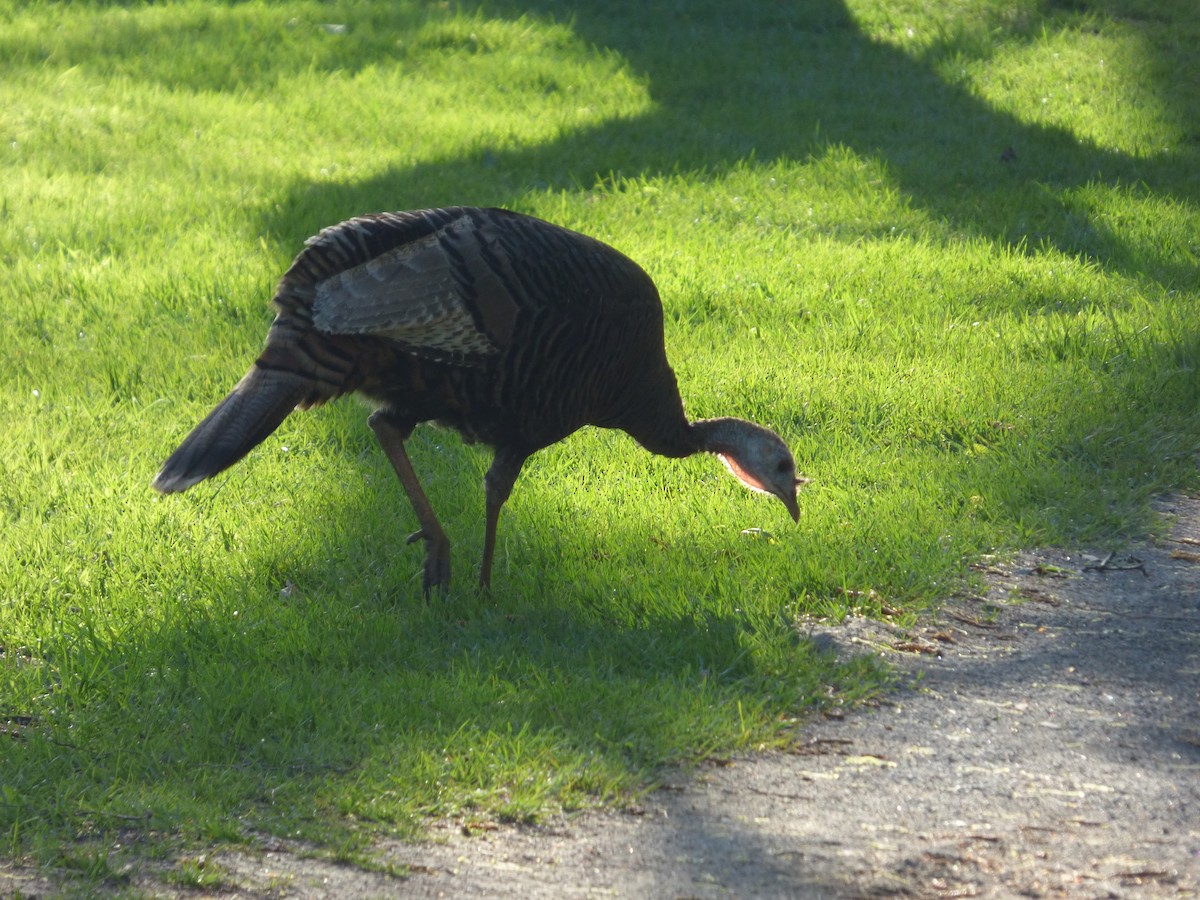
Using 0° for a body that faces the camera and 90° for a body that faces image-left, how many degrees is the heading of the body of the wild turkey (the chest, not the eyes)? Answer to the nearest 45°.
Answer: approximately 270°
